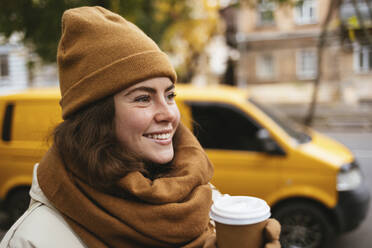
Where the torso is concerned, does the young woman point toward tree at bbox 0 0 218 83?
no

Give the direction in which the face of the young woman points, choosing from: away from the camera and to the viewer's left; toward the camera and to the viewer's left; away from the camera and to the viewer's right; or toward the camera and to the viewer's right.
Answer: toward the camera and to the viewer's right

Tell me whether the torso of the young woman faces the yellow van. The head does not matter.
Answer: no

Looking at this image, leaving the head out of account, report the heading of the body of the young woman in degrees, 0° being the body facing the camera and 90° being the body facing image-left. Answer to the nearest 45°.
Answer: approximately 315°
